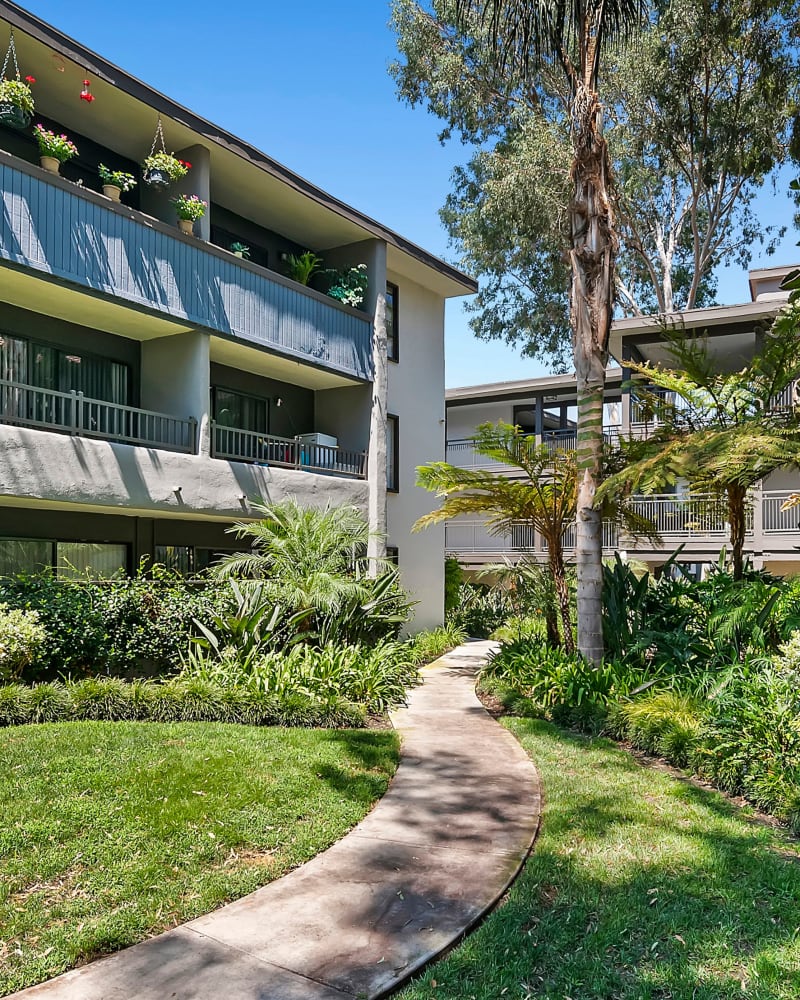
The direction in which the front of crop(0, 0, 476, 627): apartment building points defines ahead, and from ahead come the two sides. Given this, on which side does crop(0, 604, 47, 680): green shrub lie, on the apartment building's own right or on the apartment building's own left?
on the apartment building's own right

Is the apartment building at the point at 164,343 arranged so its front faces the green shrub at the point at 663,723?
yes

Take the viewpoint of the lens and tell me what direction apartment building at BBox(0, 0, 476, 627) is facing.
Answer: facing the viewer and to the right of the viewer

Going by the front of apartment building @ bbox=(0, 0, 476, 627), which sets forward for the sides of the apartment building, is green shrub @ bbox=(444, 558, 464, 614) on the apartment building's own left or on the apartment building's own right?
on the apartment building's own left

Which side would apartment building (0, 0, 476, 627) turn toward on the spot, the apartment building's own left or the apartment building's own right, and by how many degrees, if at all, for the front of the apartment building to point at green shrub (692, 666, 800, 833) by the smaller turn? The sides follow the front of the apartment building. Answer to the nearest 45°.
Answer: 0° — it already faces it

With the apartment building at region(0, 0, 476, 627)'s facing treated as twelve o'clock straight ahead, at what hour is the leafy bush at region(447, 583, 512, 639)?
The leafy bush is roughly at 9 o'clock from the apartment building.
